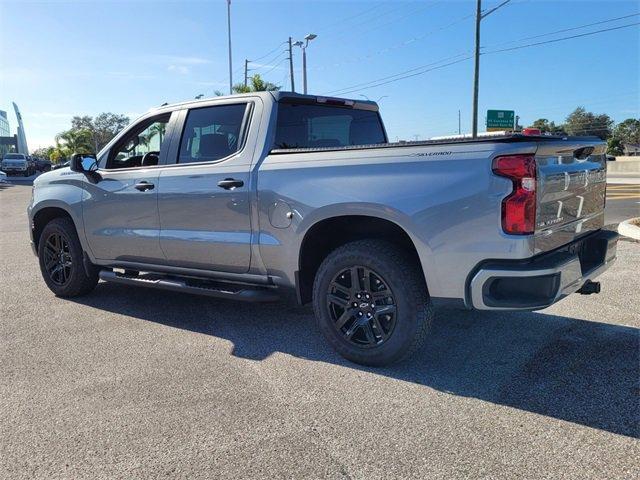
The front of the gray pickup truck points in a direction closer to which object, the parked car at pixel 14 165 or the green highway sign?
the parked car

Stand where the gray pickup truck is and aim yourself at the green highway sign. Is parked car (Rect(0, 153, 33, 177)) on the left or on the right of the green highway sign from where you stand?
left

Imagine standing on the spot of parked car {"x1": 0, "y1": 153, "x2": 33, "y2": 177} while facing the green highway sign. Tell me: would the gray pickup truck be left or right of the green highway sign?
right

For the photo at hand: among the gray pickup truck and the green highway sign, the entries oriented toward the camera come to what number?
1

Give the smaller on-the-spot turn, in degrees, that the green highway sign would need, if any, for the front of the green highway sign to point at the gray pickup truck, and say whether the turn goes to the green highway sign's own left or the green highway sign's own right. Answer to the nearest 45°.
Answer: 0° — it already faces it

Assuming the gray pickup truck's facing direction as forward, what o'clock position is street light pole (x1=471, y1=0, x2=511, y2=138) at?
The street light pole is roughly at 2 o'clock from the gray pickup truck.

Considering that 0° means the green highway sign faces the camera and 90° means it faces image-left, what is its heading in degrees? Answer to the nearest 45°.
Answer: approximately 0°

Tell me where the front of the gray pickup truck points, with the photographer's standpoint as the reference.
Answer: facing away from the viewer and to the left of the viewer

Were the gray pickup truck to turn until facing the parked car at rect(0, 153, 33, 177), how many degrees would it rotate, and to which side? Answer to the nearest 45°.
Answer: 0° — it already faces it

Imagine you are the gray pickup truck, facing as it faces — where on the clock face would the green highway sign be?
The green highway sign is roughly at 2 o'clock from the gray pickup truck.
